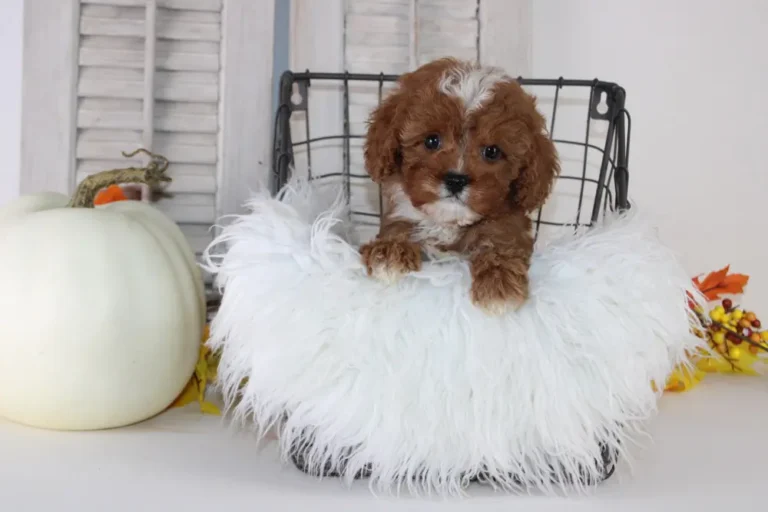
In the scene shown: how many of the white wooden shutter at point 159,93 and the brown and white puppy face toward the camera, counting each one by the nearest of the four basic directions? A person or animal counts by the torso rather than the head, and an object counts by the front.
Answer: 2

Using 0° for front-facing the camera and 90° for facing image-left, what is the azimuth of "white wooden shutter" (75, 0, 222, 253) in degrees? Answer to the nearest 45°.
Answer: approximately 0°
